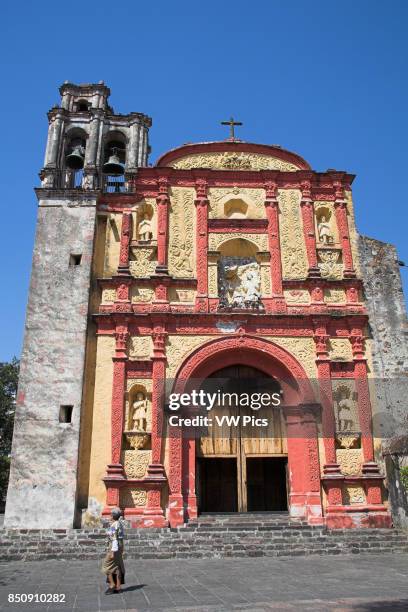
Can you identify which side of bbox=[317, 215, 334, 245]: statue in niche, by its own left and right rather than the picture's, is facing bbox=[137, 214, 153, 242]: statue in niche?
right

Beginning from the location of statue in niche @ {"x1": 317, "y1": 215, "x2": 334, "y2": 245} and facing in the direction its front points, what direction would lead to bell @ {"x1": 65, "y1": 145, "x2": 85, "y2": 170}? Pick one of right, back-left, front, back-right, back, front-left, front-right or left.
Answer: right

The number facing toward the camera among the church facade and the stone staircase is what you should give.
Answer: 2

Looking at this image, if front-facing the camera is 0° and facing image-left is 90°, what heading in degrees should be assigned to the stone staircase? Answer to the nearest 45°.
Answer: approximately 0°

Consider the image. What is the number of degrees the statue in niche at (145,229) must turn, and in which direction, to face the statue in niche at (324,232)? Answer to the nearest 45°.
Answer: approximately 90° to its left
